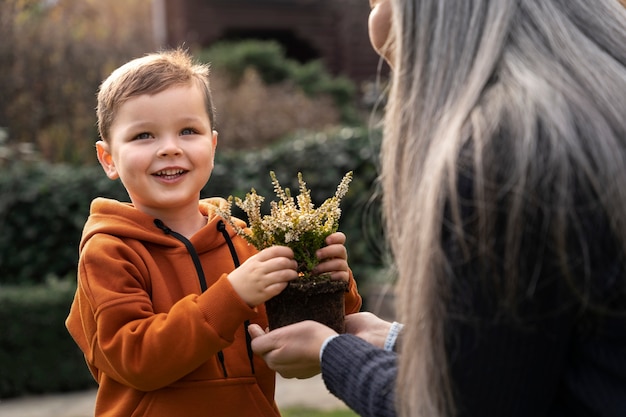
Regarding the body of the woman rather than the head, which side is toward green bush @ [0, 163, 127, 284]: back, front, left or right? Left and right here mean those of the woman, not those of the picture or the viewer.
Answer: front

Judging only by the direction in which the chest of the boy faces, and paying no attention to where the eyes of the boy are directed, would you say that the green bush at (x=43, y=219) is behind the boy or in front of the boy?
behind

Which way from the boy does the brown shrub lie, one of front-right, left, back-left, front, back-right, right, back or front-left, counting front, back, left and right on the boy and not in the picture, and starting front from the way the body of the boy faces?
back-left

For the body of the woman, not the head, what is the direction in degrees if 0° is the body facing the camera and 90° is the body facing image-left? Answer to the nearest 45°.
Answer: approximately 135°

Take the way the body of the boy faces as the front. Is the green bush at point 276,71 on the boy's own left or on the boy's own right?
on the boy's own left

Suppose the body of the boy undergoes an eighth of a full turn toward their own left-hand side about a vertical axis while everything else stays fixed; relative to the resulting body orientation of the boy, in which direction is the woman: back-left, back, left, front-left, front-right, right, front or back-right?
front-right

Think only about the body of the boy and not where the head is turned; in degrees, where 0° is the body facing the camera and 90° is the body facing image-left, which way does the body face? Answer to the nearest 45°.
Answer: approximately 315°

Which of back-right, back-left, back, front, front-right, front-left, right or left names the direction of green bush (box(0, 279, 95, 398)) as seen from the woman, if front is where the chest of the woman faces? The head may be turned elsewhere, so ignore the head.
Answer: front

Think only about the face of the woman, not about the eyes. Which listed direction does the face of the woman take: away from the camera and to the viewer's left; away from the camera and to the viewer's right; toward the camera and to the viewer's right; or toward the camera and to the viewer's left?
away from the camera and to the viewer's left

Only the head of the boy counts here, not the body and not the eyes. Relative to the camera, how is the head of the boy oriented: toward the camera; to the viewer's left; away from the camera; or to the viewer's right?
toward the camera

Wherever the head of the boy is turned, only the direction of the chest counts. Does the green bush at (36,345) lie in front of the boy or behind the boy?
behind
